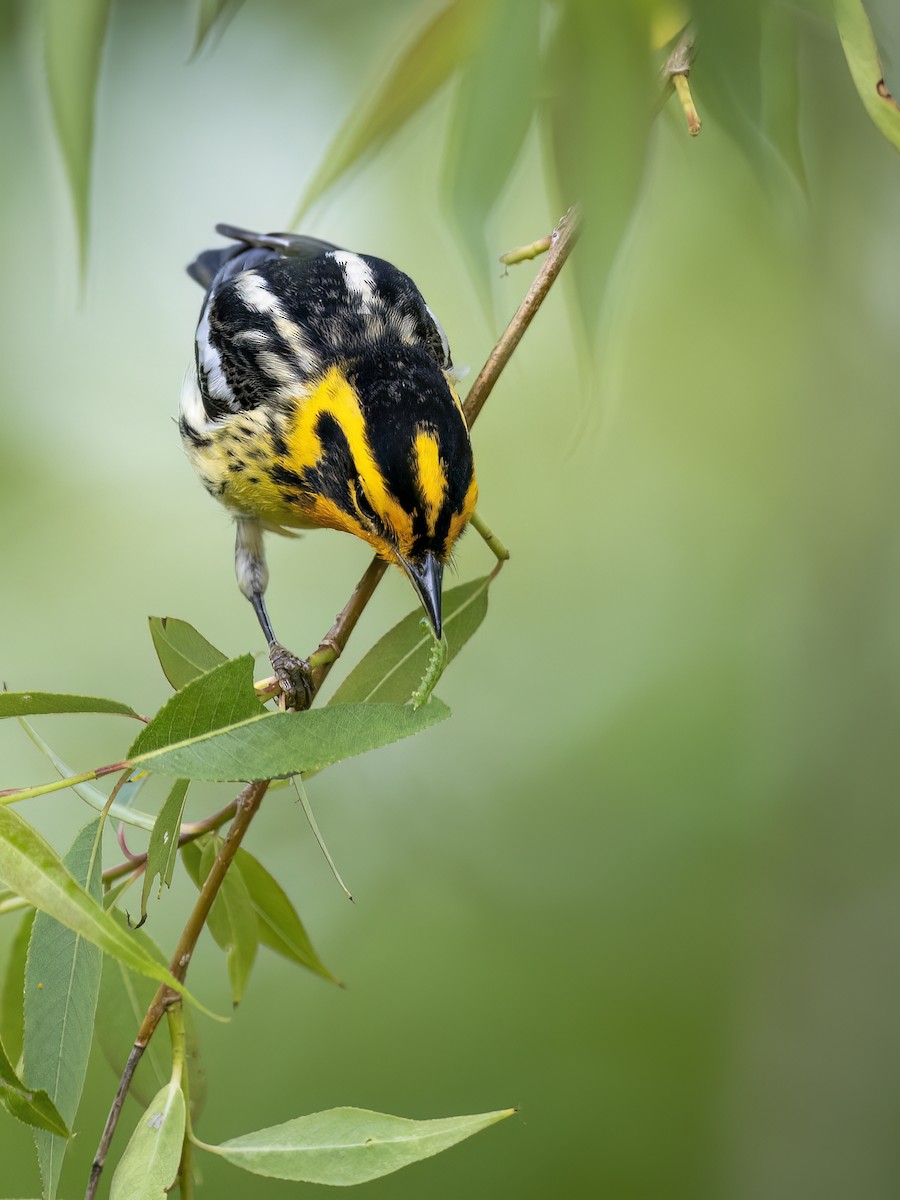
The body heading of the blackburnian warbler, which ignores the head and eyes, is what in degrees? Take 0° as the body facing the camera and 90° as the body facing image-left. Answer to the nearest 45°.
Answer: approximately 315°
